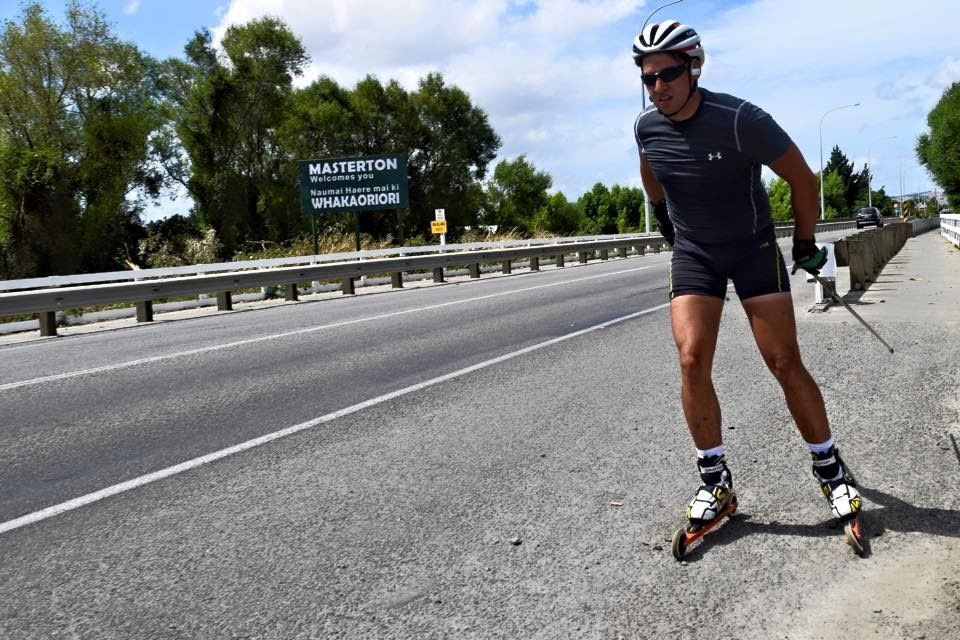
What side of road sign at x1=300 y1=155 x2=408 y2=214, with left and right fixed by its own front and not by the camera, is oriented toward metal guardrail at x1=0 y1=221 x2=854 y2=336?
front

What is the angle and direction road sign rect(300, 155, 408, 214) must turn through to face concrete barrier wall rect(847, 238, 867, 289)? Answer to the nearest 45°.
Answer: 0° — it already faces it

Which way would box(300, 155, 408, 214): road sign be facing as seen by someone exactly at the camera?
facing the viewer

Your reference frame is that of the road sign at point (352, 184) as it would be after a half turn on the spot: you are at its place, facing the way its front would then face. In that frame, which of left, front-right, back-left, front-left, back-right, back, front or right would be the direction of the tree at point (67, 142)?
front-left

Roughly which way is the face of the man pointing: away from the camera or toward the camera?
toward the camera

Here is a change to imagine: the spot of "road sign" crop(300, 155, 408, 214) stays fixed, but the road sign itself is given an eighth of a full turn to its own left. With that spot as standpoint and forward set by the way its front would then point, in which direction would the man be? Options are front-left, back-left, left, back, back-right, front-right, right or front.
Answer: front-right

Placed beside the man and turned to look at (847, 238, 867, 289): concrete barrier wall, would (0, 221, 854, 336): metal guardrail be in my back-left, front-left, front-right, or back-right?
front-left
